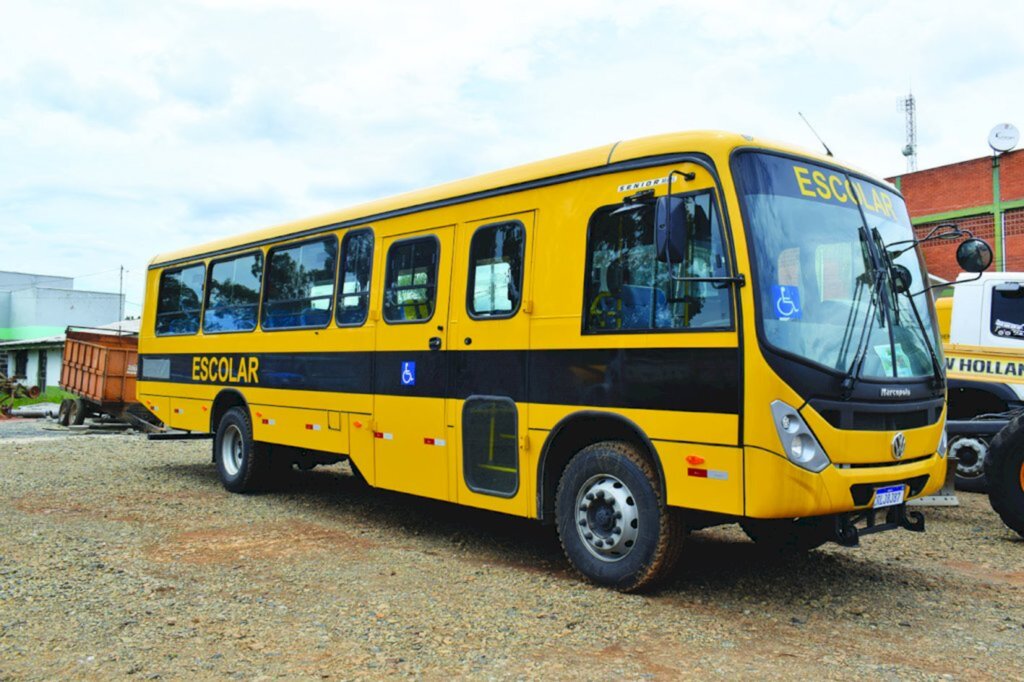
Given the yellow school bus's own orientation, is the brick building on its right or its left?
on its left

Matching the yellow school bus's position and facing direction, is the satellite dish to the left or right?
on its left

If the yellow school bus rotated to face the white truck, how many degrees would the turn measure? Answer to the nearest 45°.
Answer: approximately 90° to its left
